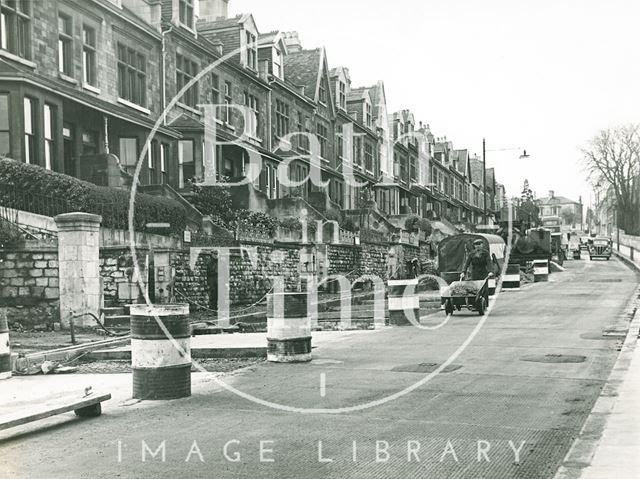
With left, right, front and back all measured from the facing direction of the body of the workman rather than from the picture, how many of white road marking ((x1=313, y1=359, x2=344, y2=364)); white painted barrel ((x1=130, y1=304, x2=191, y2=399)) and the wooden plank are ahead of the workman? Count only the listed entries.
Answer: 3

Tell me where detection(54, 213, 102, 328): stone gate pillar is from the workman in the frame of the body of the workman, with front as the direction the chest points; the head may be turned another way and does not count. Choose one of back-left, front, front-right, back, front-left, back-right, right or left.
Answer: front-right

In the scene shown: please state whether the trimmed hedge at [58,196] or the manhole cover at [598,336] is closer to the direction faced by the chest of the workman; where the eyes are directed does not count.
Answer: the manhole cover

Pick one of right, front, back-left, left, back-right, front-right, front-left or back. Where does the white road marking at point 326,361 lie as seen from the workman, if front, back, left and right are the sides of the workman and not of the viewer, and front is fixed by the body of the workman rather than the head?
front

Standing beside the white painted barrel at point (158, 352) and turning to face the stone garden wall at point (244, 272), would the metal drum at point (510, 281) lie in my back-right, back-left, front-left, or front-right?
front-right

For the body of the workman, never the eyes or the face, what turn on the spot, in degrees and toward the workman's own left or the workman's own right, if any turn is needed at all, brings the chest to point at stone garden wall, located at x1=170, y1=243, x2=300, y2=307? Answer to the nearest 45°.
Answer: approximately 90° to the workman's own right

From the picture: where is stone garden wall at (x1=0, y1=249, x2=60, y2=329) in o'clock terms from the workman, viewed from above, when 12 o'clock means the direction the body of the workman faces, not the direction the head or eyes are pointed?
The stone garden wall is roughly at 2 o'clock from the workman.

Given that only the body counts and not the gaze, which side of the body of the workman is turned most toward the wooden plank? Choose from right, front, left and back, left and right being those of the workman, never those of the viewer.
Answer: front

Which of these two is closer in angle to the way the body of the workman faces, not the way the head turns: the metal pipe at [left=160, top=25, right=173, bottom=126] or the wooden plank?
the wooden plank

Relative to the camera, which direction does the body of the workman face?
toward the camera

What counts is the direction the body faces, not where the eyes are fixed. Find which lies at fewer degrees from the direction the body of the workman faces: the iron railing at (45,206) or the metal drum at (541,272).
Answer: the iron railing

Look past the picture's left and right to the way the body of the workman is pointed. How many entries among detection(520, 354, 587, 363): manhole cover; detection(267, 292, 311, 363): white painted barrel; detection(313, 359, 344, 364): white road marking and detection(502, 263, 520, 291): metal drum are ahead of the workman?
3

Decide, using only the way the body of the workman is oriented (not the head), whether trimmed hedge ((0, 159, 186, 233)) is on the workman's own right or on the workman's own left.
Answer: on the workman's own right

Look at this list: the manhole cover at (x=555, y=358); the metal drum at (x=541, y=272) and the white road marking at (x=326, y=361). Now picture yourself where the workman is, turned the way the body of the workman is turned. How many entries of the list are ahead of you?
2
